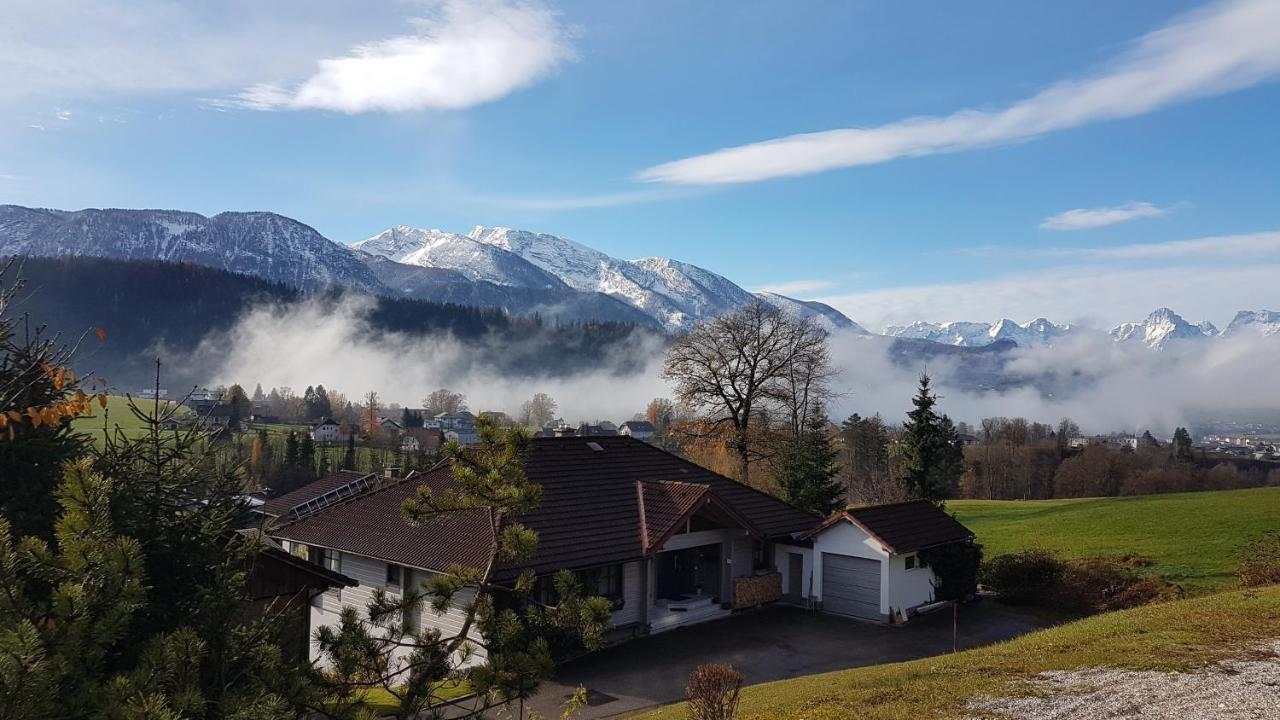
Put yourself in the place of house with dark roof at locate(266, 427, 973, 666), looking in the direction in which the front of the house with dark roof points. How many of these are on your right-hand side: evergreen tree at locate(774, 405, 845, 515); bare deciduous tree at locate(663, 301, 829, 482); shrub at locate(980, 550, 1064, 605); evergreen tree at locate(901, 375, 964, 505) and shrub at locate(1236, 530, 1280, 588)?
0

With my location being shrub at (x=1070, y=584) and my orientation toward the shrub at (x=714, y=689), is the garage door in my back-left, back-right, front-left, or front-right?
front-right

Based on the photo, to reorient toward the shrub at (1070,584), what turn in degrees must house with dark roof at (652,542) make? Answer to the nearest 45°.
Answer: approximately 45° to its left

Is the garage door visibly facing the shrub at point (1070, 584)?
no

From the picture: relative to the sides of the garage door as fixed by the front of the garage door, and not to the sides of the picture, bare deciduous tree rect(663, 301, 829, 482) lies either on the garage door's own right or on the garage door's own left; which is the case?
on the garage door's own right

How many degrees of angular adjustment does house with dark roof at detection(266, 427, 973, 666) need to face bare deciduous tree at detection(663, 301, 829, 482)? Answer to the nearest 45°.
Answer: approximately 135° to its left

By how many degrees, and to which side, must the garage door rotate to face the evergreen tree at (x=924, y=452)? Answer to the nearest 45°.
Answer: approximately 135° to its right

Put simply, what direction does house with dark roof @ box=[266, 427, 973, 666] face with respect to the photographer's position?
facing the viewer and to the right of the viewer

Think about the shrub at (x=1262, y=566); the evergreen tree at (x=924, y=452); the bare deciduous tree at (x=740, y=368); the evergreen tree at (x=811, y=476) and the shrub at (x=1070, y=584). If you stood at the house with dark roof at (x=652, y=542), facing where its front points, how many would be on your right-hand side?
0

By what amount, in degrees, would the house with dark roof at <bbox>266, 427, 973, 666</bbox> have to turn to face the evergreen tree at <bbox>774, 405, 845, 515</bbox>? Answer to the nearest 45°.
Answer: approximately 90° to its left

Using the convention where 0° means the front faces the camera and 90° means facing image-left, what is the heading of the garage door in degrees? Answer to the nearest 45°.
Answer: approximately 45°

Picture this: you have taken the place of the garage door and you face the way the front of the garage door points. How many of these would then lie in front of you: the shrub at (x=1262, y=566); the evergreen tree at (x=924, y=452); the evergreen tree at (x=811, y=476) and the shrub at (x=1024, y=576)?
0

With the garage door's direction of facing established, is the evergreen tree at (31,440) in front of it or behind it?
in front

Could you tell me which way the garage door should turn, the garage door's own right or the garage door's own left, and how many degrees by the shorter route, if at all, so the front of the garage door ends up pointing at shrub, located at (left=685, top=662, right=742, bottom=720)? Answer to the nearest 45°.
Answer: approximately 45° to the garage door's own left

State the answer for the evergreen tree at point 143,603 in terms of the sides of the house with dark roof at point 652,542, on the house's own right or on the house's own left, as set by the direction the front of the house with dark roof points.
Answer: on the house's own right

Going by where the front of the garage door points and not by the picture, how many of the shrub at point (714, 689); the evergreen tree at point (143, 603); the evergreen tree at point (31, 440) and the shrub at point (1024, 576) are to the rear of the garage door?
1

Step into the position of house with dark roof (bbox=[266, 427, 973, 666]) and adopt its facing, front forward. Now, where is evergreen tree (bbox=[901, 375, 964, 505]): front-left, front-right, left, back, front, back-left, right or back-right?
left
